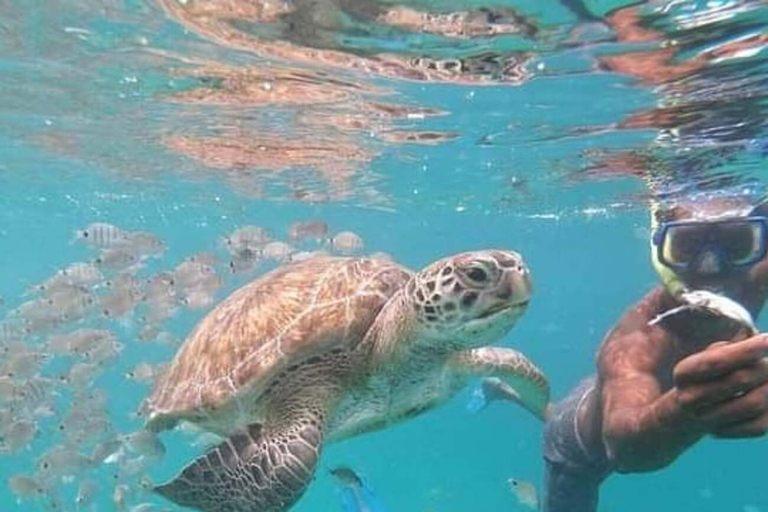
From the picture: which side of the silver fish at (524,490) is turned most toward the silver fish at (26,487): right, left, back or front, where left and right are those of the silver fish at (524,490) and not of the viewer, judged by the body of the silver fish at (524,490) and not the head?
front

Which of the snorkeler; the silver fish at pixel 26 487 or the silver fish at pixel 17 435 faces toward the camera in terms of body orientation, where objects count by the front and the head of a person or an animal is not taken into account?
the snorkeler

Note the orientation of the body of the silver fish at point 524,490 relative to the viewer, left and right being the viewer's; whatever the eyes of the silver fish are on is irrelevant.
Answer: facing to the left of the viewer

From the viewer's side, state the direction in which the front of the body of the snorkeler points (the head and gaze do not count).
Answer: toward the camera

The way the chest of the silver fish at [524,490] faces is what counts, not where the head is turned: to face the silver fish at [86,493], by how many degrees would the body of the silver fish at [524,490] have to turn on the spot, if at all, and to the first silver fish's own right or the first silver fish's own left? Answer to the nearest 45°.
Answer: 0° — it already faces it
